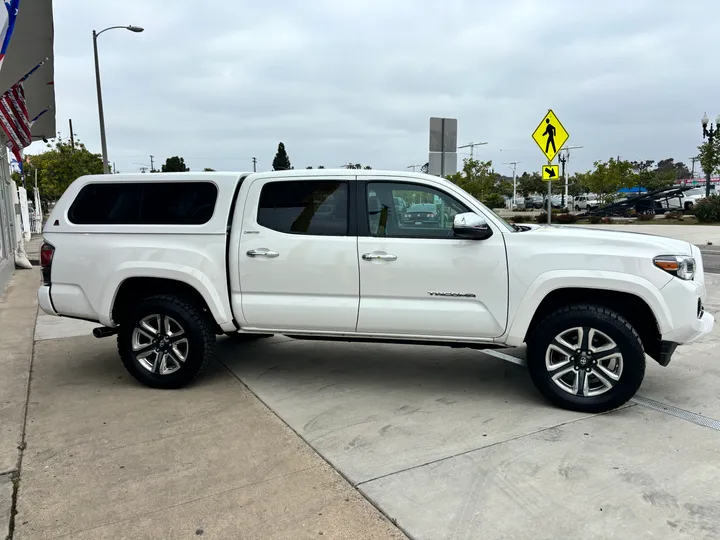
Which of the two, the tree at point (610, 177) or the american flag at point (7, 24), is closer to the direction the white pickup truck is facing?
the tree

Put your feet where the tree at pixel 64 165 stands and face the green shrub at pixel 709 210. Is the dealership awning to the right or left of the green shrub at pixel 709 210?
right

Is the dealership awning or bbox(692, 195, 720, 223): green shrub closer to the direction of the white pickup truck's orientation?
the green shrub

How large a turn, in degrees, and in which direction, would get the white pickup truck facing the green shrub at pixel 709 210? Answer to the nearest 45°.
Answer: approximately 45° to its left

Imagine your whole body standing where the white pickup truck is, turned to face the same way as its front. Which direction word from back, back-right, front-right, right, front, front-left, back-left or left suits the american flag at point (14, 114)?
back-left

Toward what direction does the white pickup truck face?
to the viewer's right

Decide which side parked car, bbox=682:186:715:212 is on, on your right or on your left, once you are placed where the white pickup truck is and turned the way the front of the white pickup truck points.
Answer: on your left

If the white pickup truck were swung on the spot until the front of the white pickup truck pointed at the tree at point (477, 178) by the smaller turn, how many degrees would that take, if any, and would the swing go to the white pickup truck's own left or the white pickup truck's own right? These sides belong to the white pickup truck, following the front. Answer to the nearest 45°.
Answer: approximately 90° to the white pickup truck's own left

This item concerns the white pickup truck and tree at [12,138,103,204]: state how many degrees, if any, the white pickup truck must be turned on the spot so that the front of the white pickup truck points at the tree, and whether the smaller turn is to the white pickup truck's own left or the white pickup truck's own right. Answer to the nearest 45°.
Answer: approximately 135° to the white pickup truck's own left

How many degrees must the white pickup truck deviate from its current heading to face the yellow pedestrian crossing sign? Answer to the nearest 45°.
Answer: approximately 45° to its left
